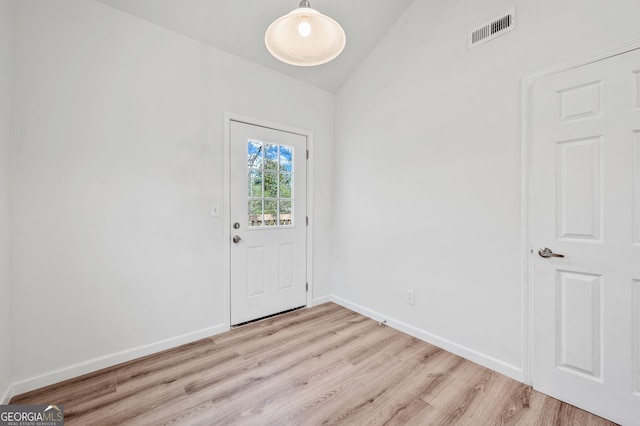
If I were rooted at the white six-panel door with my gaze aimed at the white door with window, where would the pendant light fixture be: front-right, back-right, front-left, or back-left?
front-left

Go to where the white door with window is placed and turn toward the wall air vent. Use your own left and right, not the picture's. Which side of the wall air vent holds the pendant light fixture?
right

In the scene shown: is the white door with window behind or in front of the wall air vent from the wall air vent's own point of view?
in front

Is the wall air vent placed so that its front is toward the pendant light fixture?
yes

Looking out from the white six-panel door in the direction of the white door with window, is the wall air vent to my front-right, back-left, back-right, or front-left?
front-right

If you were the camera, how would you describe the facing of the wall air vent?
facing the viewer and to the left of the viewer
